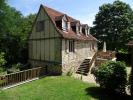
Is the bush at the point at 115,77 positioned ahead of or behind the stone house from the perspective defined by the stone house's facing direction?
ahead

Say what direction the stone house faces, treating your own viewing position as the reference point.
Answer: facing the viewer and to the right of the viewer
